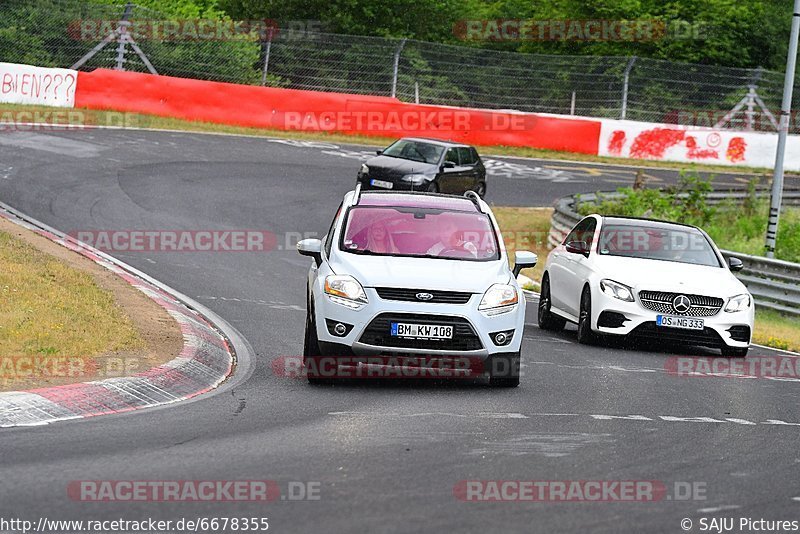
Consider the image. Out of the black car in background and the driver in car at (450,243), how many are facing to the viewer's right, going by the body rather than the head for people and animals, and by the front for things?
0

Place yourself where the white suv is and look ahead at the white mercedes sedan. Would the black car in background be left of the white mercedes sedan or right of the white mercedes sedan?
left

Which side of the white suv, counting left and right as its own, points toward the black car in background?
back

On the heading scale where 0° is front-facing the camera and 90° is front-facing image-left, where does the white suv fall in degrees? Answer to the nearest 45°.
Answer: approximately 0°

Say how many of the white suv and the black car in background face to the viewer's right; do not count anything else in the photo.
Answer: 0

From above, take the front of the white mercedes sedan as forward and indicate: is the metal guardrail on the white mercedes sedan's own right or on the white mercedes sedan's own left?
on the white mercedes sedan's own left

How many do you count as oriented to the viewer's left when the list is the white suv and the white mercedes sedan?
0

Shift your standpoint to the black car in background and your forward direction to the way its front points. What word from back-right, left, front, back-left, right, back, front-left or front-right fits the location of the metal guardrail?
left

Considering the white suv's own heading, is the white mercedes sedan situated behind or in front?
behind

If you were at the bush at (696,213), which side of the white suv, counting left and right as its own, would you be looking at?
back

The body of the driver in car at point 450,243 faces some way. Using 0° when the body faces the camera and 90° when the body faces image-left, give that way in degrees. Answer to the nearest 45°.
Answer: approximately 0°

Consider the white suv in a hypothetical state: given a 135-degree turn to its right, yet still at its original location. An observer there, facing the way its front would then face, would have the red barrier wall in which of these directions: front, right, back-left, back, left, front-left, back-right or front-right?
front-right

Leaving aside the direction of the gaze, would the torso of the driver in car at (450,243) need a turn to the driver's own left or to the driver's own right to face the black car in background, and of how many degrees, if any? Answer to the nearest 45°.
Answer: approximately 180°
